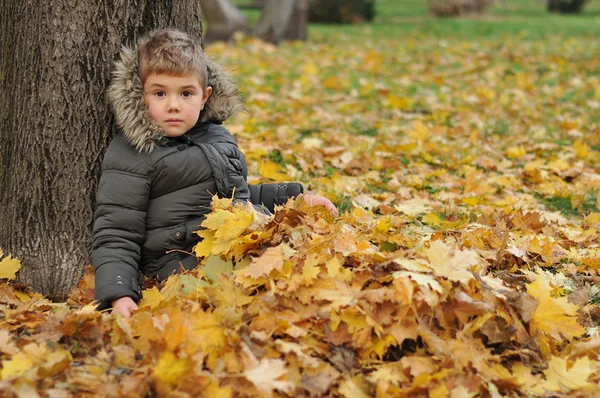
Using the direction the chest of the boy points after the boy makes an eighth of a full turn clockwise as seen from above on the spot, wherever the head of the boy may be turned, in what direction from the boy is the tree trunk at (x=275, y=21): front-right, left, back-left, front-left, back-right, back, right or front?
back

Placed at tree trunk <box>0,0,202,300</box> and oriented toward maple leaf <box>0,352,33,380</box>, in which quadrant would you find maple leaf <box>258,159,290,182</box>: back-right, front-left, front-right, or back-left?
back-left

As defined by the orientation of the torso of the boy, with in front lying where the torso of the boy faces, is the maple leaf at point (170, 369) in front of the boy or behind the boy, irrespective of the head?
in front

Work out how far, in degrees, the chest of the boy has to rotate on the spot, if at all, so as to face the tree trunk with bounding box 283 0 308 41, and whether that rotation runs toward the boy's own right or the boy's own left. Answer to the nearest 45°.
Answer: approximately 135° to the boy's own left

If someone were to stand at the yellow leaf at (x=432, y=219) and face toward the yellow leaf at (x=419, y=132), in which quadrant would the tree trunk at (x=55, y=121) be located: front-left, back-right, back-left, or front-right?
back-left

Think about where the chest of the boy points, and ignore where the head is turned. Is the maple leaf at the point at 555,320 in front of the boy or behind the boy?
in front

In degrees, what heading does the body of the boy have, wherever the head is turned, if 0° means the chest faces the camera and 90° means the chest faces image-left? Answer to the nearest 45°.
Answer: approximately 315°

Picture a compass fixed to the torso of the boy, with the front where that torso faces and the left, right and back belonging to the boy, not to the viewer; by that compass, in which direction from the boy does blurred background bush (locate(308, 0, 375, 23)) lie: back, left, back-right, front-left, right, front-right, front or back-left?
back-left
